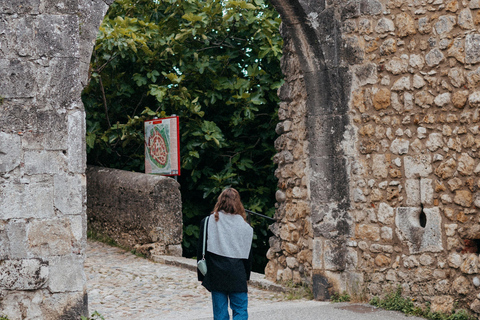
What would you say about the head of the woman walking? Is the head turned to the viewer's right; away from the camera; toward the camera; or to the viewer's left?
away from the camera

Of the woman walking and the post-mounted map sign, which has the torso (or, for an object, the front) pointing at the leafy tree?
the woman walking

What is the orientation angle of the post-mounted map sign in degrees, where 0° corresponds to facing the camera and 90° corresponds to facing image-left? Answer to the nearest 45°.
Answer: approximately 45°

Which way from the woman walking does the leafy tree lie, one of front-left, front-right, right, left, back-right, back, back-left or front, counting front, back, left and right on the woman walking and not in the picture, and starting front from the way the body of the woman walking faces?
front

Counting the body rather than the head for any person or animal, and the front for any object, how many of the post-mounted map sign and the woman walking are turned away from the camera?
1

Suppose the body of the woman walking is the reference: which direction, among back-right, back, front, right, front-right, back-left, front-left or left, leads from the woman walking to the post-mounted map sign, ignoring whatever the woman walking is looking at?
front

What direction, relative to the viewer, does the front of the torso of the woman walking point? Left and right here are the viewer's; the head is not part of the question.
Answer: facing away from the viewer

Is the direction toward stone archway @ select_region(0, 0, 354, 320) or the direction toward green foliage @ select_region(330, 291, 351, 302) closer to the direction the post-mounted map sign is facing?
the stone archway

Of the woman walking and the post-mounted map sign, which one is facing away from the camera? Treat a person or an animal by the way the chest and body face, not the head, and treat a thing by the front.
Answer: the woman walking

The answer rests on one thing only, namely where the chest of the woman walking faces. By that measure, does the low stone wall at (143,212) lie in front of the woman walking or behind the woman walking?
in front
